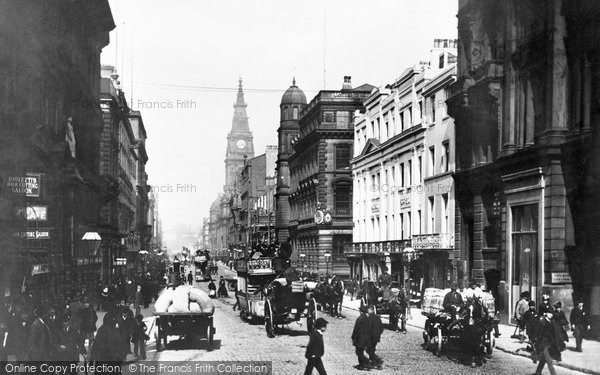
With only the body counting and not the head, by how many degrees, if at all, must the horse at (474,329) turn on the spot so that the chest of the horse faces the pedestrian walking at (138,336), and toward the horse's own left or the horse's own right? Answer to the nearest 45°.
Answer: approximately 90° to the horse's own right

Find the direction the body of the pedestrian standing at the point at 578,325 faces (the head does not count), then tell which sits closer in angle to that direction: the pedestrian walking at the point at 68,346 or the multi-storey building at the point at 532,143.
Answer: the pedestrian walking

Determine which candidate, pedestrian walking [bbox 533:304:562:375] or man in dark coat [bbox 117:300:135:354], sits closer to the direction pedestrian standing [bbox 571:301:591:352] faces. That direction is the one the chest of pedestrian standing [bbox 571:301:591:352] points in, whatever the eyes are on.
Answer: the pedestrian walking

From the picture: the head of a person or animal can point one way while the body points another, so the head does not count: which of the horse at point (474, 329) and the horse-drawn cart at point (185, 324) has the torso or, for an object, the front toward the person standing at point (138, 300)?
the horse-drawn cart

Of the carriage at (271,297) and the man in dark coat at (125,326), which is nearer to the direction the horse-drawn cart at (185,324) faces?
the carriage

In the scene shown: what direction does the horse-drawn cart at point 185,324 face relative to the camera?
away from the camera

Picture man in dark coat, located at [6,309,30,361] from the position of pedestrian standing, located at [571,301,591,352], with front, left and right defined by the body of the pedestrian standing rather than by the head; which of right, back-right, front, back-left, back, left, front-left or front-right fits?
front-right

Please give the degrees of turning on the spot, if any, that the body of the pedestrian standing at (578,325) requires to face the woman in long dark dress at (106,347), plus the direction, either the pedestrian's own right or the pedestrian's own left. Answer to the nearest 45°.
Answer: approximately 45° to the pedestrian's own right

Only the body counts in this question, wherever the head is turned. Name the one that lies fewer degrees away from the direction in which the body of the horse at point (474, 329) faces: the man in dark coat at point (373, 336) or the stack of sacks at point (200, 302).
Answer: the man in dark coat

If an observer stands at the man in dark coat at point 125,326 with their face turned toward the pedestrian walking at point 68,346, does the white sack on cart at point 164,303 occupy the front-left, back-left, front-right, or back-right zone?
back-right

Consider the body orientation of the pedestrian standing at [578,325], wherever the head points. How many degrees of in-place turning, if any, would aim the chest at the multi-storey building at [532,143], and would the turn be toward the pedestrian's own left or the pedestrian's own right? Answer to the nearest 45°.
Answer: approximately 180°

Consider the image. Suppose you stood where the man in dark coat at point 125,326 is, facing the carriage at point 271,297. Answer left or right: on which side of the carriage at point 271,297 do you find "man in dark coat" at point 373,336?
right
